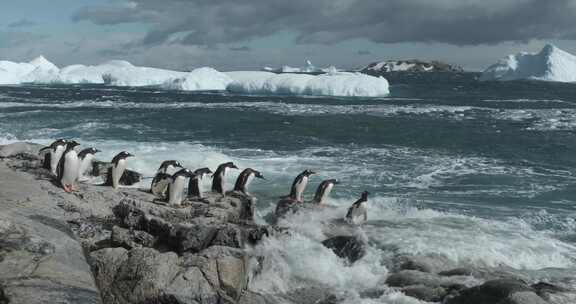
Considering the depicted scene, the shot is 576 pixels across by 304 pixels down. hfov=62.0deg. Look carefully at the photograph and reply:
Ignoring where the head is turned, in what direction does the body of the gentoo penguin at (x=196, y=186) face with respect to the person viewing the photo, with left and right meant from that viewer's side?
facing to the right of the viewer

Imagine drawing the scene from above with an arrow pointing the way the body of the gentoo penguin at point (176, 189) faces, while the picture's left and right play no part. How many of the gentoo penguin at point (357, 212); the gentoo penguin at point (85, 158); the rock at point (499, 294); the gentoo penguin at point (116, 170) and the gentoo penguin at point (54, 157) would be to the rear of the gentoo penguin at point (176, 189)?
3

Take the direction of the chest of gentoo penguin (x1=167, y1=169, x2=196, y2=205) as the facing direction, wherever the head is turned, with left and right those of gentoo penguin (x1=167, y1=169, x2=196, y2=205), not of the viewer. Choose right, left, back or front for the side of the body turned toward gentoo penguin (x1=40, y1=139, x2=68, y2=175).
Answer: back

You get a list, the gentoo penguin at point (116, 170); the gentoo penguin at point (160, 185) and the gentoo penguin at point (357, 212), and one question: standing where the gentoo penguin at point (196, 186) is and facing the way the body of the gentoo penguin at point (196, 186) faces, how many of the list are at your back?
2

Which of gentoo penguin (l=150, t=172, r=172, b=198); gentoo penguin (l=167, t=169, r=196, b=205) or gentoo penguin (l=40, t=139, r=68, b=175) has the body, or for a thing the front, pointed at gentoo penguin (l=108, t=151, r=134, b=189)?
gentoo penguin (l=40, t=139, r=68, b=175)

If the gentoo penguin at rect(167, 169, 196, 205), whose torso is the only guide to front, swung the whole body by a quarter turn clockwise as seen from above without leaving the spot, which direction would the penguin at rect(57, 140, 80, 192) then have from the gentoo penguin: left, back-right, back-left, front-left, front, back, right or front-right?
front-right

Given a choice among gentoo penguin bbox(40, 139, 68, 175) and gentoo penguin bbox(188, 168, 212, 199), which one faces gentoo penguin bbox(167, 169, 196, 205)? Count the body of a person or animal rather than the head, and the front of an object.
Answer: gentoo penguin bbox(40, 139, 68, 175)

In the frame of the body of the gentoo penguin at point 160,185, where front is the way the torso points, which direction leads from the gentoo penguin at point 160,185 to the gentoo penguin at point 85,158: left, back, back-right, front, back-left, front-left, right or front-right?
back

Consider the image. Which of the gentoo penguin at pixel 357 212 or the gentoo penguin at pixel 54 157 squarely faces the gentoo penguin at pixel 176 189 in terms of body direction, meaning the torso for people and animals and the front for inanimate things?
the gentoo penguin at pixel 54 157

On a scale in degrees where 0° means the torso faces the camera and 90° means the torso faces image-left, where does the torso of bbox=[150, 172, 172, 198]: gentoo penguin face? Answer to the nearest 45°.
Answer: approximately 315°

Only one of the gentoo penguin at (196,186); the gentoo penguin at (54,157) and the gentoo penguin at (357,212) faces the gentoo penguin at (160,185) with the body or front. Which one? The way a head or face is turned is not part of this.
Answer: the gentoo penguin at (54,157)

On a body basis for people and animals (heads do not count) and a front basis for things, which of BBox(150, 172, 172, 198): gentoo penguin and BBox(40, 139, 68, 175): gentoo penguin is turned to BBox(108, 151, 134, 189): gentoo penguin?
BBox(40, 139, 68, 175): gentoo penguin
